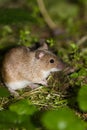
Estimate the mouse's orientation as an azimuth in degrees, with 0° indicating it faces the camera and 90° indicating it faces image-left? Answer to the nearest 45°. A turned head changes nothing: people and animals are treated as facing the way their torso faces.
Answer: approximately 270°

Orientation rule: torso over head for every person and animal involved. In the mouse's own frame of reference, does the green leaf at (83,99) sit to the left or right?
on its right

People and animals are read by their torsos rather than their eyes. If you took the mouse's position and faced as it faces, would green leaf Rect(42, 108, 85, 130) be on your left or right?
on your right
